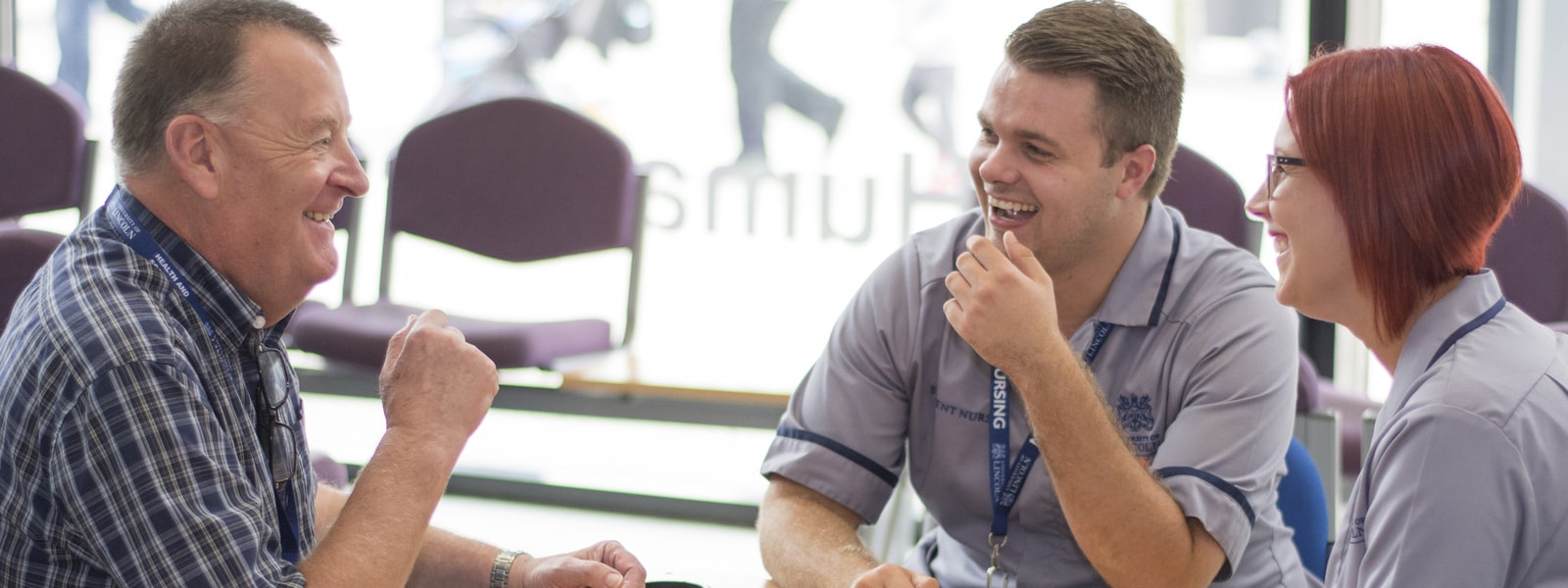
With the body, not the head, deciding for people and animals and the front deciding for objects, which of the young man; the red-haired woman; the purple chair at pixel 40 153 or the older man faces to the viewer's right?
the older man

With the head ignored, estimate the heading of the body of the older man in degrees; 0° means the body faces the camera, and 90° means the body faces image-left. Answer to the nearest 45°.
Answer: approximately 270°

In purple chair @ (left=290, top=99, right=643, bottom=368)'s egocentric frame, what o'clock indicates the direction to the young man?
The young man is roughly at 10 o'clock from the purple chair.

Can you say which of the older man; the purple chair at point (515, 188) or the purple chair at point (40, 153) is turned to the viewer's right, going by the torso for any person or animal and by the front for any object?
the older man

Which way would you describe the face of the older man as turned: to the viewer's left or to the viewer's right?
to the viewer's right

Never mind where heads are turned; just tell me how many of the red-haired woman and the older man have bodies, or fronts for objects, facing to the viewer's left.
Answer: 1

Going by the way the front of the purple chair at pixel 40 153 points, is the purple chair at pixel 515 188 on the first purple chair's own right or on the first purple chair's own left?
on the first purple chair's own left

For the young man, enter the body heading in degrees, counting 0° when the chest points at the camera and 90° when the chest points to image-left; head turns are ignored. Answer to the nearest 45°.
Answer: approximately 45°

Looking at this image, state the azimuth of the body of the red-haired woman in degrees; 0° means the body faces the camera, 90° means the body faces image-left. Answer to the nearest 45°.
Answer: approximately 90°

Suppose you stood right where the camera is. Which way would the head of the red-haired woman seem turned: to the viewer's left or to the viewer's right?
to the viewer's left

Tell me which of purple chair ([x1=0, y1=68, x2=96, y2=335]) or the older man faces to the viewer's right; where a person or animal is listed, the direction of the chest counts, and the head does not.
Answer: the older man

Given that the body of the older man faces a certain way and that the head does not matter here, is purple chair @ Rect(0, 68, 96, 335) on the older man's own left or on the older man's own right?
on the older man's own left

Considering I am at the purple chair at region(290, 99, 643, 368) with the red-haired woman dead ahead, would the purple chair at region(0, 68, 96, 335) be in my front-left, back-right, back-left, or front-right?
back-right
